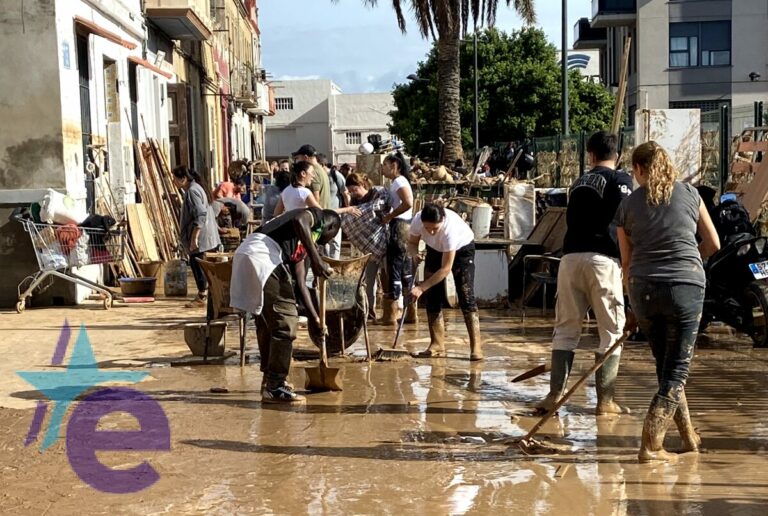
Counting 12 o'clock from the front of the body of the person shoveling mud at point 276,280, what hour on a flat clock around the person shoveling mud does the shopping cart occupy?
The shopping cart is roughly at 8 o'clock from the person shoveling mud.

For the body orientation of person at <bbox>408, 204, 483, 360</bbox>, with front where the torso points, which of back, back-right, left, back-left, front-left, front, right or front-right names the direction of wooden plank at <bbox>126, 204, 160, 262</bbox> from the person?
right

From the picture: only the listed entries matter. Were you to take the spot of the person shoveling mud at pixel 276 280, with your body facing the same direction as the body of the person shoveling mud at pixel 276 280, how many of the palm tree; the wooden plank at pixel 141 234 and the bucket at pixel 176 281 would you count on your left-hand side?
3

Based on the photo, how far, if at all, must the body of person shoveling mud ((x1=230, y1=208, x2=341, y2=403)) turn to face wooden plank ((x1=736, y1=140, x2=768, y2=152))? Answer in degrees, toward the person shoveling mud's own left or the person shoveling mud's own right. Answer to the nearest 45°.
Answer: approximately 45° to the person shoveling mud's own left

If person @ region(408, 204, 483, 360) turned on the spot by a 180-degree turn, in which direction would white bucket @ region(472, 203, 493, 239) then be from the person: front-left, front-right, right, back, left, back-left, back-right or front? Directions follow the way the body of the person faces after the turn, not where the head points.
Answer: front-left

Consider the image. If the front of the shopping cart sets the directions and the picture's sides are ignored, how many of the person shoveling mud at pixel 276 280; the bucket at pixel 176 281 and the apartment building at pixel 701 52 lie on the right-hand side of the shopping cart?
1

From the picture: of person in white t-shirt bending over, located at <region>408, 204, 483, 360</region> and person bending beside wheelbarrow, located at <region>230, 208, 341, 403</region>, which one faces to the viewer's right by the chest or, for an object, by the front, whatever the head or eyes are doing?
person bending beside wheelbarrow, located at <region>230, 208, 341, 403</region>

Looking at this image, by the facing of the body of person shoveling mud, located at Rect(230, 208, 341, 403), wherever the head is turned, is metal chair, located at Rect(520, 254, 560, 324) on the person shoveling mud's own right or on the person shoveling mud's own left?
on the person shoveling mud's own left

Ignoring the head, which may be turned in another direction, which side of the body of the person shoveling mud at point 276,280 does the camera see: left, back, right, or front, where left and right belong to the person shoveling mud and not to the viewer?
right

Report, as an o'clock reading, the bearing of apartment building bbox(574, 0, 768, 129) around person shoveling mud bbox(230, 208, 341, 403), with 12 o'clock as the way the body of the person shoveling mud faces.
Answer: The apartment building is roughly at 10 o'clock from the person shoveling mud.

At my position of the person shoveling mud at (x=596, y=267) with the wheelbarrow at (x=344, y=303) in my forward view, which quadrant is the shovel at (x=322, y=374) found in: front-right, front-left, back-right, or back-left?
front-left

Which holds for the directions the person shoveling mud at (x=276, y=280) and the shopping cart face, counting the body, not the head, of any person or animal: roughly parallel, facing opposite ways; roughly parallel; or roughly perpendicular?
roughly parallel

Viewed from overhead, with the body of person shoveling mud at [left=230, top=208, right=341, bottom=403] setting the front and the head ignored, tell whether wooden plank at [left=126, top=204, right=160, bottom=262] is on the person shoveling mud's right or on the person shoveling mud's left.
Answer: on the person shoveling mud's left

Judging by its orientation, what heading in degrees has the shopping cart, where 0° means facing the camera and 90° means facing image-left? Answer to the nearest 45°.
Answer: approximately 270°

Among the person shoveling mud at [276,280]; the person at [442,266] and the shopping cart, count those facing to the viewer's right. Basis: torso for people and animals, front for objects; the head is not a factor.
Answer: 2

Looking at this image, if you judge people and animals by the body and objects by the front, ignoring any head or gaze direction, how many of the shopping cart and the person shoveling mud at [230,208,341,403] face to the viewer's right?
2
